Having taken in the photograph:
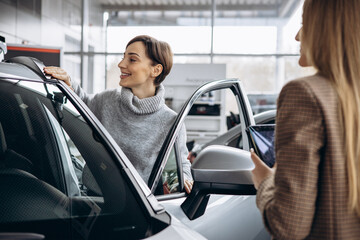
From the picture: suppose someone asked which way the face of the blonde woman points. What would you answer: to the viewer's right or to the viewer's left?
to the viewer's left

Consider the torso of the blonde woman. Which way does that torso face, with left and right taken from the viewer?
facing away from the viewer and to the left of the viewer

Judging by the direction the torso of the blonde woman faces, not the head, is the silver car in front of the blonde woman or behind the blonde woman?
in front

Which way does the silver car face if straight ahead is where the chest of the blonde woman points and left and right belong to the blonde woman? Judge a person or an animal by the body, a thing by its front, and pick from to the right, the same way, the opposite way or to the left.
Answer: the opposite way

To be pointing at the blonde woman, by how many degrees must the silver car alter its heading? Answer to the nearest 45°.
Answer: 0° — it already faces them

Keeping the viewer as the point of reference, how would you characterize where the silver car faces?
facing the viewer and to the right of the viewer
